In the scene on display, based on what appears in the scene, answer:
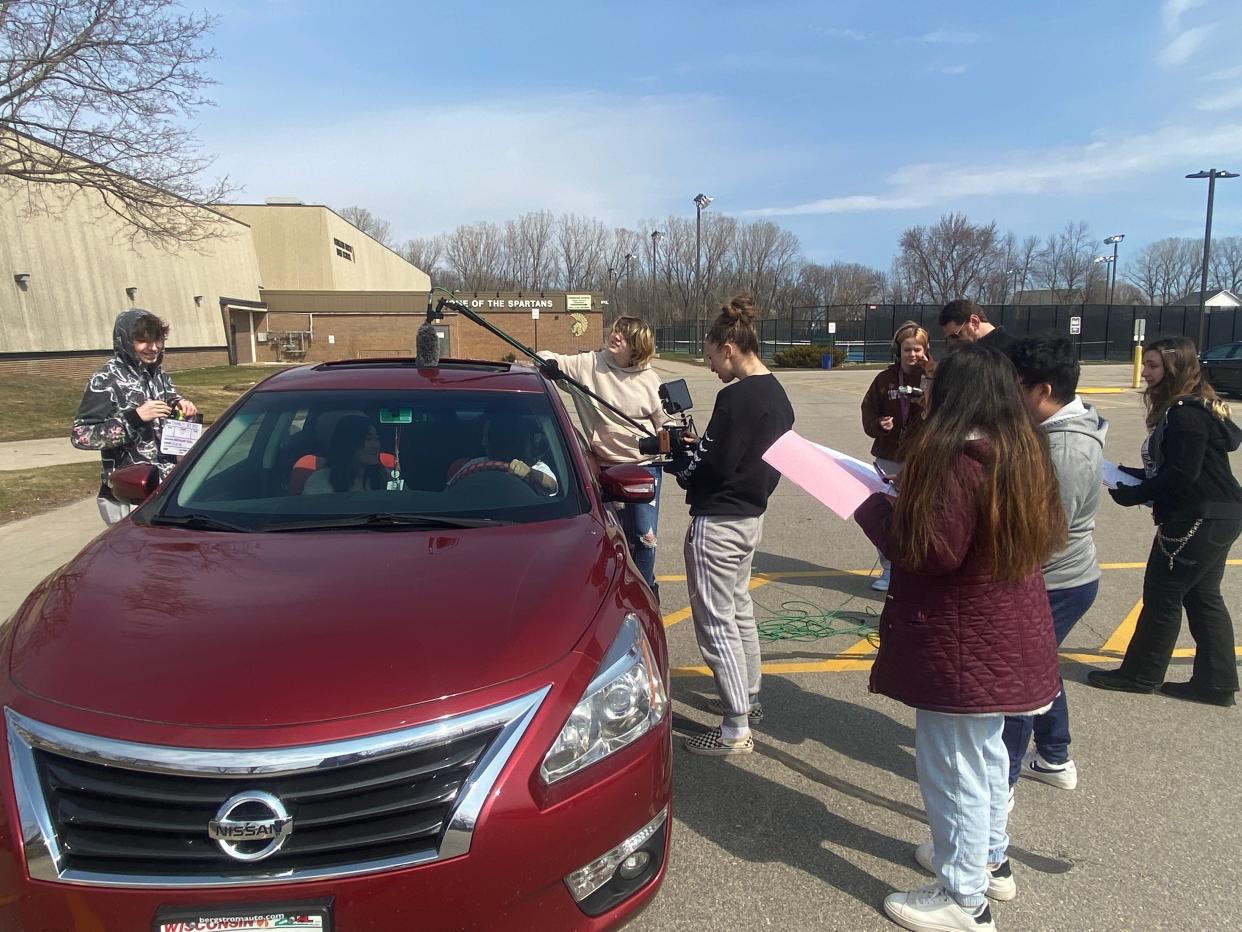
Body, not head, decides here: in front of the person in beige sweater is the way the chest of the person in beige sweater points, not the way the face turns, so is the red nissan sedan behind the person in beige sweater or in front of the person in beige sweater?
in front

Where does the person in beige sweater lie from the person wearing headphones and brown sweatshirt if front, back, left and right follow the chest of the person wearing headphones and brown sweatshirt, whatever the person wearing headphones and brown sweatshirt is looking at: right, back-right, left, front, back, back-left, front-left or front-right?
front-right

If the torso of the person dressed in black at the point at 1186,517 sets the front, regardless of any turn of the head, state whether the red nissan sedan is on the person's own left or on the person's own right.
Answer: on the person's own left

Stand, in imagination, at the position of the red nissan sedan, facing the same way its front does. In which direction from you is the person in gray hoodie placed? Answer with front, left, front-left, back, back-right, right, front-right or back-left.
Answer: left

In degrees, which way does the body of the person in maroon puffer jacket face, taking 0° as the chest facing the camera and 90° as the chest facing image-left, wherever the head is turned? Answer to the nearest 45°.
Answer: approximately 135°

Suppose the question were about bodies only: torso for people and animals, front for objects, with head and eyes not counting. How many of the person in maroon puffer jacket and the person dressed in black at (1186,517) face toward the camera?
0

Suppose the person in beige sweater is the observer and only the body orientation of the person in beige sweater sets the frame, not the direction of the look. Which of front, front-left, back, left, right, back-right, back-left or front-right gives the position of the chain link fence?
back

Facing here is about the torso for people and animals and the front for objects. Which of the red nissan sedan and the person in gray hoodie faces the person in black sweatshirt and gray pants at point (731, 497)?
the person in gray hoodie

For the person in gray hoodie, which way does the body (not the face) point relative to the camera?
to the viewer's left

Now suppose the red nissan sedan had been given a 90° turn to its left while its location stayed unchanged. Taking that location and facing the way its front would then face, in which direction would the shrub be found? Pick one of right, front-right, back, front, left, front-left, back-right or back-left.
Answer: front-left

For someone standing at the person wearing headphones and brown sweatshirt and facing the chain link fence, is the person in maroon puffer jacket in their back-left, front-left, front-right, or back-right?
back-right

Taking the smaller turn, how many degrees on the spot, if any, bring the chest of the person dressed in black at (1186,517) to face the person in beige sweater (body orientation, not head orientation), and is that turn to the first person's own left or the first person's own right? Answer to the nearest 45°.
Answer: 0° — they already face them
